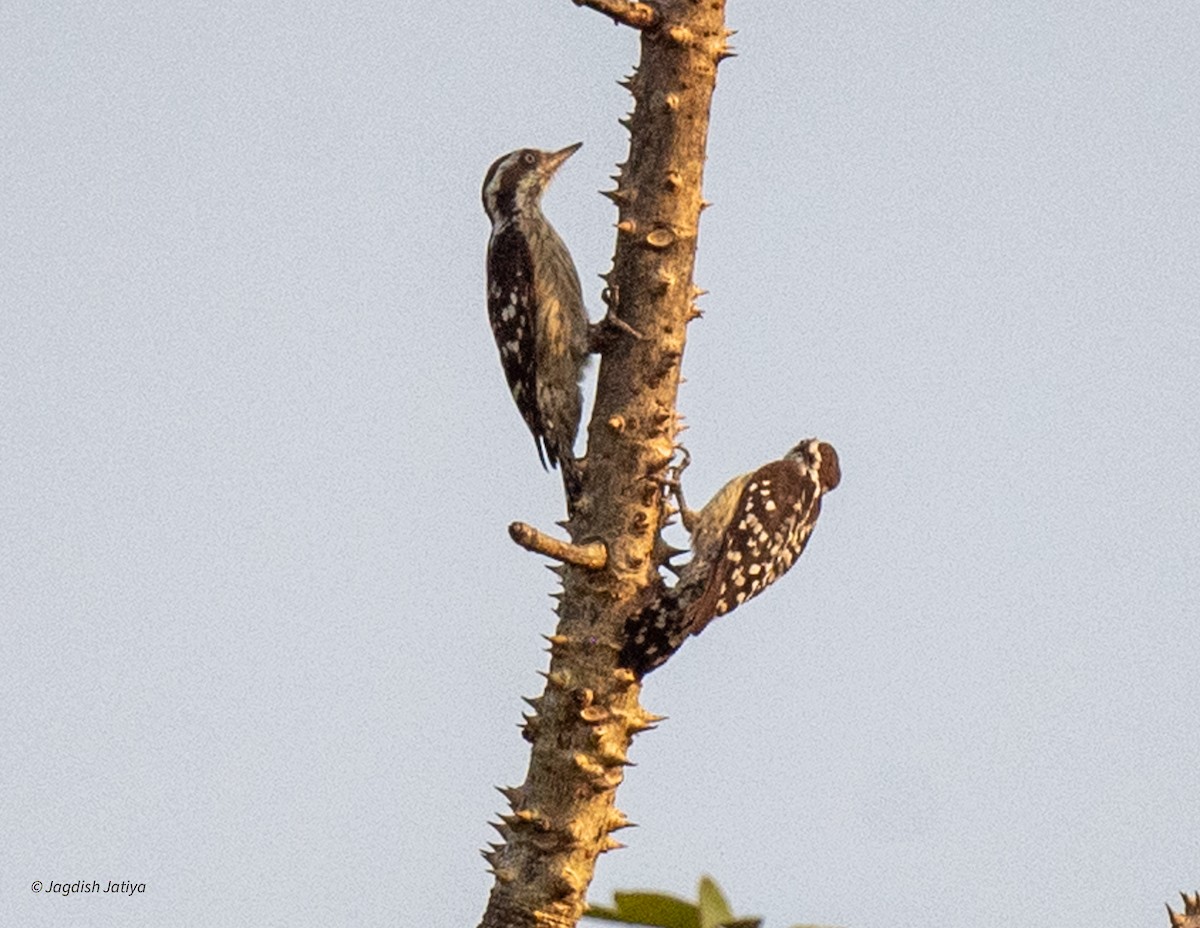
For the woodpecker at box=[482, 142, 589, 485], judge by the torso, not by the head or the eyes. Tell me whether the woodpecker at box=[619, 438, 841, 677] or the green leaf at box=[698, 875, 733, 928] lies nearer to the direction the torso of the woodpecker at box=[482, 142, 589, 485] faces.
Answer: the woodpecker

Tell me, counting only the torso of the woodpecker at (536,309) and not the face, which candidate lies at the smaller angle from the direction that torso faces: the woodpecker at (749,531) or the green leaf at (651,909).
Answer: the woodpecker

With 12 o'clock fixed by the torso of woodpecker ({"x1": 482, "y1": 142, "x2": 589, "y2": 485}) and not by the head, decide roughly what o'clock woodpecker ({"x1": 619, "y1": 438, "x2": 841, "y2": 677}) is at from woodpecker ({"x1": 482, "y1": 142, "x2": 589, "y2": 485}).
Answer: woodpecker ({"x1": 619, "y1": 438, "x2": 841, "y2": 677}) is roughly at 1 o'clock from woodpecker ({"x1": 482, "y1": 142, "x2": 589, "y2": 485}).

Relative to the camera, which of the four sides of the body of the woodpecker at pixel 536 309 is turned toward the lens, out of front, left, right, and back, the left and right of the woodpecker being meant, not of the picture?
right
